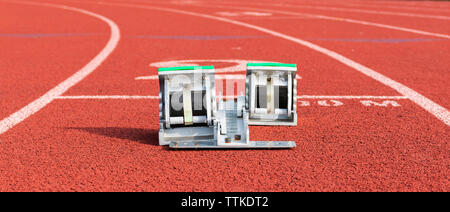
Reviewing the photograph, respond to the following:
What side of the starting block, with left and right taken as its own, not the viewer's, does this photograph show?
back
